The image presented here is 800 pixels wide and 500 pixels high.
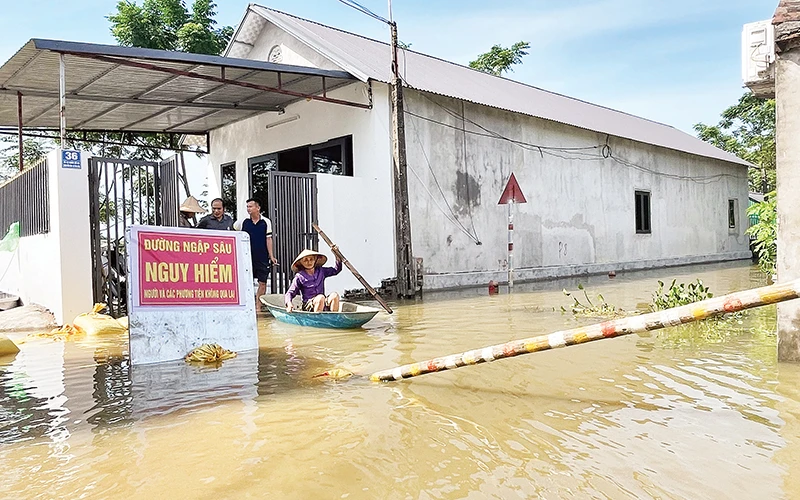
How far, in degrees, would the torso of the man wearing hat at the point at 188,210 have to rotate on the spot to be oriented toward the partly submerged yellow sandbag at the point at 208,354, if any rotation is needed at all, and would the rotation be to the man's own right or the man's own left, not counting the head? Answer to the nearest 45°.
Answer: approximately 90° to the man's own right

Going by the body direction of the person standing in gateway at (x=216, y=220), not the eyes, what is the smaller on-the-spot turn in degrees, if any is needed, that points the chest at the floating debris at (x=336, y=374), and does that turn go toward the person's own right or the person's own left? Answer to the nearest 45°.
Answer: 0° — they already face it

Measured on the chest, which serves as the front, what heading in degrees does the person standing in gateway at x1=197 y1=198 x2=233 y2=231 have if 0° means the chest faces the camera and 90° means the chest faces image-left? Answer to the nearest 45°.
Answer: approximately 0°

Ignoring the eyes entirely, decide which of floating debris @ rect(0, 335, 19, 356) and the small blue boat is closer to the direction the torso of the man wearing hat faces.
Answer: the small blue boat

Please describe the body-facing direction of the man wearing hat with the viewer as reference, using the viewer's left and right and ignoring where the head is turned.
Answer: facing to the right of the viewer

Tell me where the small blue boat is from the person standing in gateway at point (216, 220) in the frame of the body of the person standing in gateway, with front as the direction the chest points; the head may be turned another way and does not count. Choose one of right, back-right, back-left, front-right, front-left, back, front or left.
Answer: front-left

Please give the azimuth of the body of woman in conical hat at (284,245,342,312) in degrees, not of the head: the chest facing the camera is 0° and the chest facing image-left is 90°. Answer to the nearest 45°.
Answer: approximately 315°

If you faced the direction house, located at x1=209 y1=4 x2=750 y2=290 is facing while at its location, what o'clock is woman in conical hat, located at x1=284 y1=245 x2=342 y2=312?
The woman in conical hat is roughly at 11 o'clock from the house.

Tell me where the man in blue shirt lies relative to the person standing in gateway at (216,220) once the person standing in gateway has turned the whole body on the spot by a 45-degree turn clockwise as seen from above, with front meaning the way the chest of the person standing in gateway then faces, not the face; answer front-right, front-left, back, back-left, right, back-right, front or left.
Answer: back

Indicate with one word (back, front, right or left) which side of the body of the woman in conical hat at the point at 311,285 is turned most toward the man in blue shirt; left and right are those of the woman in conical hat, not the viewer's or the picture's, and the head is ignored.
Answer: back
